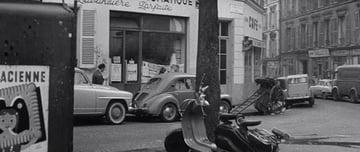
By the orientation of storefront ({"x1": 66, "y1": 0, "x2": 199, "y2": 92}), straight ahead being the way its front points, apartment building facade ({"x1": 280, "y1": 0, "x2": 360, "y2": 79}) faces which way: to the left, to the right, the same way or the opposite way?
to the right

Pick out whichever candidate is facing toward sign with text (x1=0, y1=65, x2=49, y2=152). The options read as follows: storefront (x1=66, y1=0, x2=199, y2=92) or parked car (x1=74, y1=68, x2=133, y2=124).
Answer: the storefront

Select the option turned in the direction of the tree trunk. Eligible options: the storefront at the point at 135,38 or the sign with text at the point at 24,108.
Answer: the storefront

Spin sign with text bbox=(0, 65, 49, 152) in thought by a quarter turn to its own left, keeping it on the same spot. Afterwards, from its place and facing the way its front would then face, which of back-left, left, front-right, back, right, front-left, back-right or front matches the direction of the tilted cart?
front-left

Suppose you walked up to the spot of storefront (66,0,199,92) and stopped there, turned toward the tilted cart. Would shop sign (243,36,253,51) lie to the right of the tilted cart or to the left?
left
